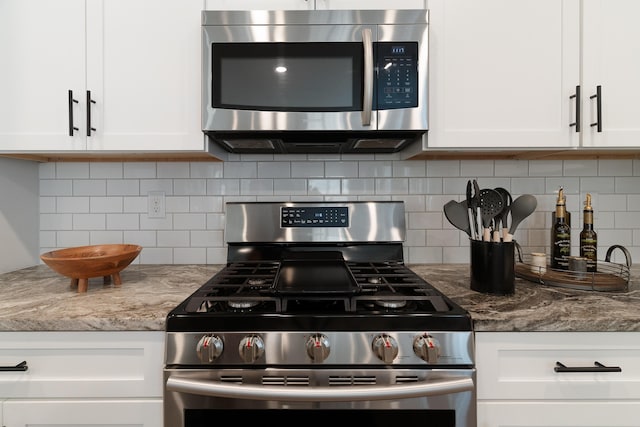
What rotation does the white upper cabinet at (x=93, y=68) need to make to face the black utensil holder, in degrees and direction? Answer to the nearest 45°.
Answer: approximately 45° to its left

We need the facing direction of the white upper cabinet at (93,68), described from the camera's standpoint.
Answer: facing the viewer

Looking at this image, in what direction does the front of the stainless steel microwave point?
toward the camera

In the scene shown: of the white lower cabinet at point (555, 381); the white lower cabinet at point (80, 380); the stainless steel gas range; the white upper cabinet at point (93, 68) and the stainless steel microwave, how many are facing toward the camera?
5

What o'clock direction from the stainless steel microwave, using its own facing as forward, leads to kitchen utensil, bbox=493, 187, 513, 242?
The kitchen utensil is roughly at 9 o'clock from the stainless steel microwave.

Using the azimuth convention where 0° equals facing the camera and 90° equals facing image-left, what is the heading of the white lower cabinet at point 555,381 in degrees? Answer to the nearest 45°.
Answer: approximately 0°

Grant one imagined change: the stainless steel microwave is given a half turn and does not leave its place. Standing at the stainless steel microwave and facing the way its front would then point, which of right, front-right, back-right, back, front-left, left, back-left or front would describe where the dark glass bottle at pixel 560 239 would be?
right
